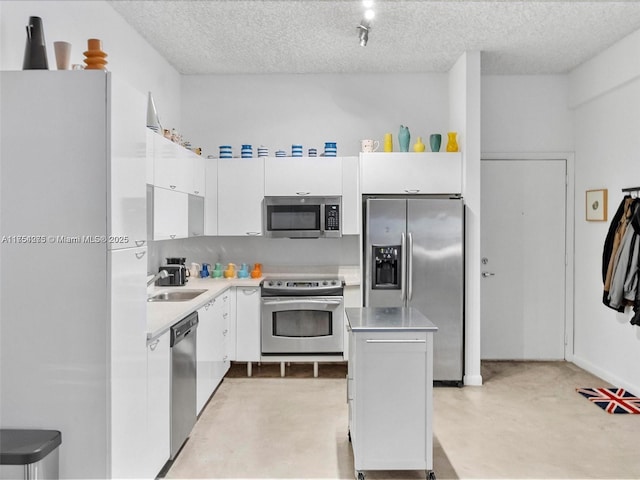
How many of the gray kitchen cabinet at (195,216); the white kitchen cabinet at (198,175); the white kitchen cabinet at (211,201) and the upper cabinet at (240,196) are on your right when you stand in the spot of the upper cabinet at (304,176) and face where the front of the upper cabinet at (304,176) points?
4

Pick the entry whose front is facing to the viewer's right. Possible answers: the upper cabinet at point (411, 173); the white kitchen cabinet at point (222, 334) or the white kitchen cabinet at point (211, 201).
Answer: the white kitchen cabinet at point (222, 334)

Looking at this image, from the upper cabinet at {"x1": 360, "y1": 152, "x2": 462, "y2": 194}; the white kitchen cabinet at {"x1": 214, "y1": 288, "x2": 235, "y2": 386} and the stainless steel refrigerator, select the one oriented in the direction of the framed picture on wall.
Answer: the white kitchen cabinet

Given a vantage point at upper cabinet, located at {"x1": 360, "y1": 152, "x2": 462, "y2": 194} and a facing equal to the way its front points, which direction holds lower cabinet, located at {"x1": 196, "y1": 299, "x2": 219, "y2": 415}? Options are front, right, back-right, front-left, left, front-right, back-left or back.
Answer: front-right

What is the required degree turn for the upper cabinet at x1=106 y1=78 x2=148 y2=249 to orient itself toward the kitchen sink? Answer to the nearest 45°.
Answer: approximately 90° to its left

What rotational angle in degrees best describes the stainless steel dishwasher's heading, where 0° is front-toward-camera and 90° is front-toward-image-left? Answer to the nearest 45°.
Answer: approximately 270°

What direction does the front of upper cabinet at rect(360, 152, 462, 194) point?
toward the camera

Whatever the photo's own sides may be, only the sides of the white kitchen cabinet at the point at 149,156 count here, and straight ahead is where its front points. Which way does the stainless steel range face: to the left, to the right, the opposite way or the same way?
to the right

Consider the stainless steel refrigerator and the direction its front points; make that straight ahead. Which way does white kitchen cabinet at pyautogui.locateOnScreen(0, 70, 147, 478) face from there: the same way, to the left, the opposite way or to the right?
to the left

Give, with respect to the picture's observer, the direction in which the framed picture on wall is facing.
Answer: facing the viewer and to the left of the viewer

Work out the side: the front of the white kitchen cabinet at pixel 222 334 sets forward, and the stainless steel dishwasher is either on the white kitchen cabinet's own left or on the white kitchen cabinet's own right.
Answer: on the white kitchen cabinet's own right

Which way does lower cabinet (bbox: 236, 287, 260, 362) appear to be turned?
toward the camera

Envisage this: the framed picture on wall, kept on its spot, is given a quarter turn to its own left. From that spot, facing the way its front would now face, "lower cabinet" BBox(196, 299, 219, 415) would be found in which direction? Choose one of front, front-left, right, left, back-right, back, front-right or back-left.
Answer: right

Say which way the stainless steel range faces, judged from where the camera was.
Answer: facing the viewer

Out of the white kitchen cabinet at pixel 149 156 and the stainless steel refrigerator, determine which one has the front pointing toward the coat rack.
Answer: the white kitchen cabinet

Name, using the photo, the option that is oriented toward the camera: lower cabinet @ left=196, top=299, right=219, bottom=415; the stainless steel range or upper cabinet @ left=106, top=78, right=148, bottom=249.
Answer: the stainless steel range

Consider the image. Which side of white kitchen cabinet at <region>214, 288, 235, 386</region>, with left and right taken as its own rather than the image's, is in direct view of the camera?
right

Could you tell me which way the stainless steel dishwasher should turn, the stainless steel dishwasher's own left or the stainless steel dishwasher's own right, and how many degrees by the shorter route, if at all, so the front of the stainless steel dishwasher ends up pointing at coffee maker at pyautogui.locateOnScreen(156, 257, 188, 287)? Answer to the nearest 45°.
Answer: approximately 90° to the stainless steel dishwasher's own left

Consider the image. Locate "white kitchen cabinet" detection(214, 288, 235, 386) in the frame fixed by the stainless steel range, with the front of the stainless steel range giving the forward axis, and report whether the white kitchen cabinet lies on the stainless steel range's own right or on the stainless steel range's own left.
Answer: on the stainless steel range's own right

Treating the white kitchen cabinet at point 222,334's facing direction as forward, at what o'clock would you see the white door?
The white door is roughly at 12 o'clock from the white kitchen cabinet.

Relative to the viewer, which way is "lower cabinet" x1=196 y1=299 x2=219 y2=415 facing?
to the viewer's right
